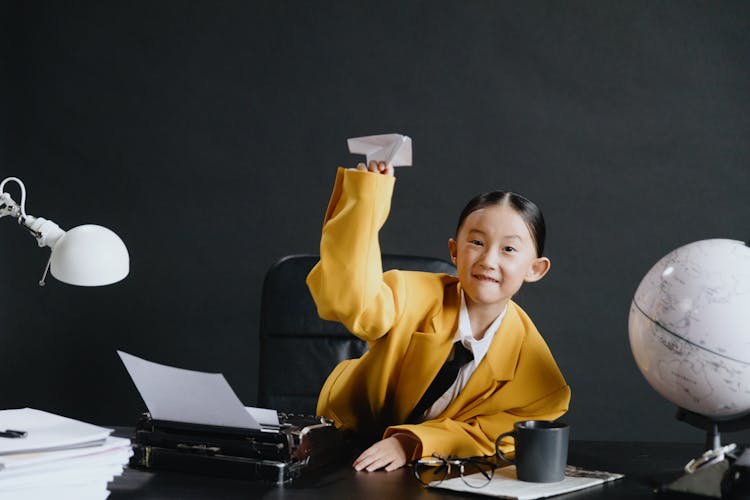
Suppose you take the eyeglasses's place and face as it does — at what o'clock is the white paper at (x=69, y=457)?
The white paper is roughly at 2 o'clock from the eyeglasses.

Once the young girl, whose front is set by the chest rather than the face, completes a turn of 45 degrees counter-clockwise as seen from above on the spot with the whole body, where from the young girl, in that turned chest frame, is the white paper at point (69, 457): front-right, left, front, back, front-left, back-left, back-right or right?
right

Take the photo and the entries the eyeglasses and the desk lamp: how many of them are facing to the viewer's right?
1

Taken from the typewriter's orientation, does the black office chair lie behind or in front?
in front

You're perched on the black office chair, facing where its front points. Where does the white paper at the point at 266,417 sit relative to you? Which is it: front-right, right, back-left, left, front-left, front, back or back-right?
front

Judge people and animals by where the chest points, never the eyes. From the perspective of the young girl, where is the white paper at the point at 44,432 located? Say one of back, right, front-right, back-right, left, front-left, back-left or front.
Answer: front-right

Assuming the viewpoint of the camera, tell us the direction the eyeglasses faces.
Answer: facing the viewer

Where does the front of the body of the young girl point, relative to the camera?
toward the camera
